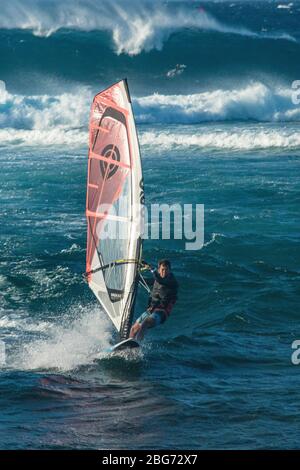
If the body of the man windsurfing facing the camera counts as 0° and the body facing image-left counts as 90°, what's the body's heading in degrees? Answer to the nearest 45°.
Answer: approximately 45°
